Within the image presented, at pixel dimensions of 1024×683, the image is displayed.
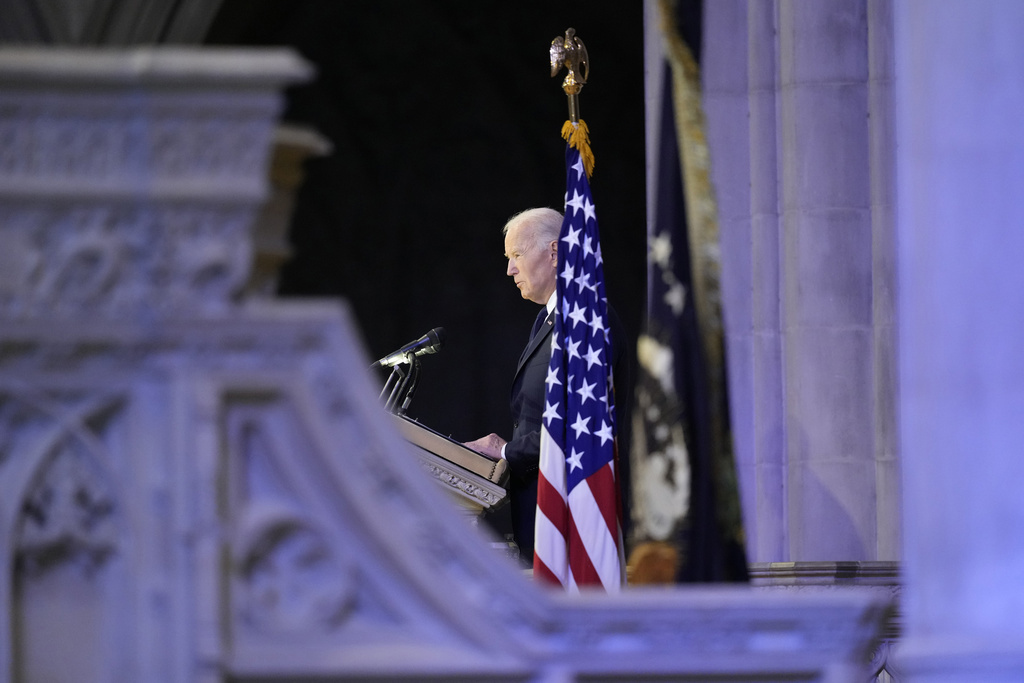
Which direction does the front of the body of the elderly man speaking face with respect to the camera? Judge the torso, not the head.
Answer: to the viewer's left

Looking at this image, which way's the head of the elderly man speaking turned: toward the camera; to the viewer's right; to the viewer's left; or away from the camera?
to the viewer's left

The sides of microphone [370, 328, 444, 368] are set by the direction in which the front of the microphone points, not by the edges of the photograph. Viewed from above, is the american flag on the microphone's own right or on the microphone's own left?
on the microphone's own right

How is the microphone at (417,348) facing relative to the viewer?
to the viewer's right

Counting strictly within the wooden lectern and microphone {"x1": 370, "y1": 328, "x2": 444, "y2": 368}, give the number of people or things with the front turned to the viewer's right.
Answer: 1

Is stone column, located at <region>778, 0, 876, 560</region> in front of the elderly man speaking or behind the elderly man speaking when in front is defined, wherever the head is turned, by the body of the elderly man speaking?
behind

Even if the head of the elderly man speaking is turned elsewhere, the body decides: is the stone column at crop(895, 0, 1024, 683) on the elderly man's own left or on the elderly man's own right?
on the elderly man's own left

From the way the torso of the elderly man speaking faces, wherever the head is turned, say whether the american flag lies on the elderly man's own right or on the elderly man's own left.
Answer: on the elderly man's own left
